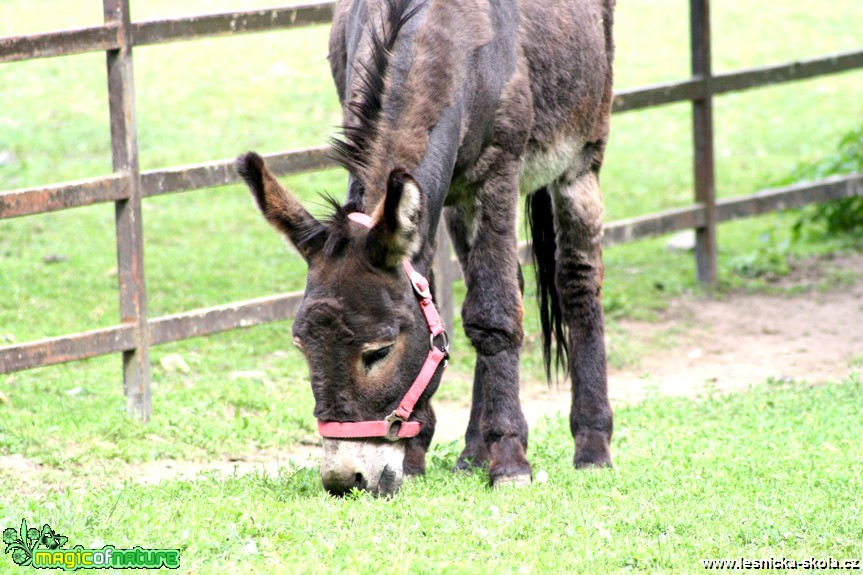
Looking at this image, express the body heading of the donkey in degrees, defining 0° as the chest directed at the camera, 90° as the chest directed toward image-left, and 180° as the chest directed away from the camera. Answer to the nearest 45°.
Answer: approximately 45°
